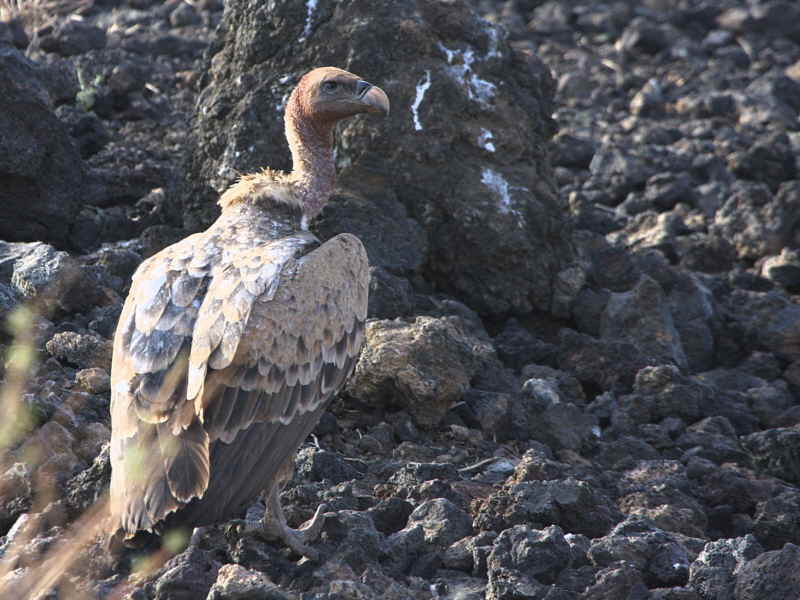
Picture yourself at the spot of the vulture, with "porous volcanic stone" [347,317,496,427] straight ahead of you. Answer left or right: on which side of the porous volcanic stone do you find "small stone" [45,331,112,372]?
left

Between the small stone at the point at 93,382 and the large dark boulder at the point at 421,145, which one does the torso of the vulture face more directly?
the large dark boulder

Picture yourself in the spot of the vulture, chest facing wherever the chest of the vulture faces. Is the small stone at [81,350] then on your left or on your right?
on your left

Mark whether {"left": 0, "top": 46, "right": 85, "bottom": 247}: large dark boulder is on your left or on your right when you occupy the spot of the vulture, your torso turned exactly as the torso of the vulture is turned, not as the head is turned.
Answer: on your left

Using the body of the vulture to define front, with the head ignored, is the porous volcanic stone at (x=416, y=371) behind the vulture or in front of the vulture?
in front

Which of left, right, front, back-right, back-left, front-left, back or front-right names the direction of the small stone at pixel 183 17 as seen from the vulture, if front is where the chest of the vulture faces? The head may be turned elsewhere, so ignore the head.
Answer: front-left

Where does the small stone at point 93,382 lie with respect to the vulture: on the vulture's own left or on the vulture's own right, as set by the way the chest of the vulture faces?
on the vulture's own left

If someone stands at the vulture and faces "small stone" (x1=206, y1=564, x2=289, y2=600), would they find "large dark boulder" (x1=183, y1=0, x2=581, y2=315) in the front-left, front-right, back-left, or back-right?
back-left

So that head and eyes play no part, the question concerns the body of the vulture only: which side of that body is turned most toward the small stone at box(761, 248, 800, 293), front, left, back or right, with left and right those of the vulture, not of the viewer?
front

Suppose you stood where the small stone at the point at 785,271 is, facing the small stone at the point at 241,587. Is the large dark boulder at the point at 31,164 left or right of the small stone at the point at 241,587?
right

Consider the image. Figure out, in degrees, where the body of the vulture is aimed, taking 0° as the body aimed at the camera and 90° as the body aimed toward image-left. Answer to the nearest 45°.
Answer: approximately 225°

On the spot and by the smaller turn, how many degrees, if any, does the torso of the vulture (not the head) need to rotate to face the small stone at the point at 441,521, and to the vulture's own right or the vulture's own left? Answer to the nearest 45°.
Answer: approximately 45° to the vulture's own right

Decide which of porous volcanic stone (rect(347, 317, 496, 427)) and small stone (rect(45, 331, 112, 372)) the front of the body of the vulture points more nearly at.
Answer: the porous volcanic stone
